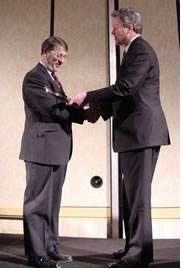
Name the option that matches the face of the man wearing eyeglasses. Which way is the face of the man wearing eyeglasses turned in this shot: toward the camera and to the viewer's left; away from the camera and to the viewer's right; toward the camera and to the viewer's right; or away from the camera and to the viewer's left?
toward the camera and to the viewer's right

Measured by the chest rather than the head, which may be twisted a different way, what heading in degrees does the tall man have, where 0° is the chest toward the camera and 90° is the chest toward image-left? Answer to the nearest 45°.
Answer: approximately 90°

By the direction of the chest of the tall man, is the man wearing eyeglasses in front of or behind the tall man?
in front

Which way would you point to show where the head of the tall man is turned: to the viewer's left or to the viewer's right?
to the viewer's left
